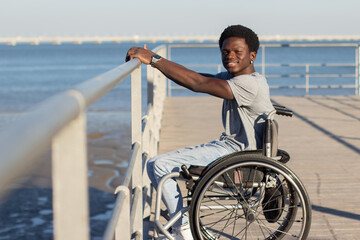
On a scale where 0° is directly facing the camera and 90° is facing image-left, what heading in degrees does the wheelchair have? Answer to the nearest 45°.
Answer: approximately 90°

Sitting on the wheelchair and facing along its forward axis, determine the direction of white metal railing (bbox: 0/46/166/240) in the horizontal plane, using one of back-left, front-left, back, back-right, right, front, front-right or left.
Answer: left

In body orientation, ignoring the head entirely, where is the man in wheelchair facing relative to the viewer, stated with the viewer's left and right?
facing to the left of the viewer
